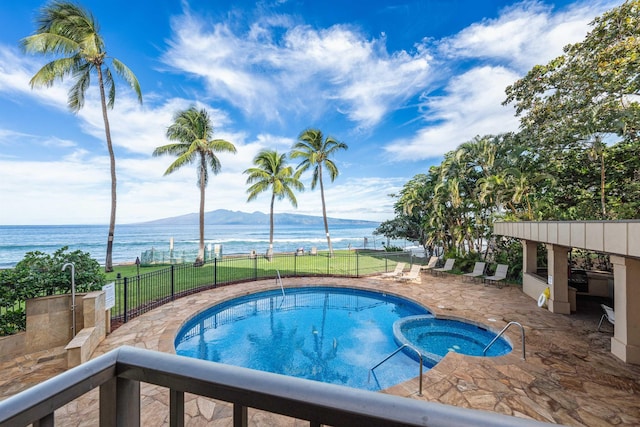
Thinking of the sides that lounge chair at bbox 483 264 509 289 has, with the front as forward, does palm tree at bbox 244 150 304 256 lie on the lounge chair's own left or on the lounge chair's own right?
on the lounge chair's own right

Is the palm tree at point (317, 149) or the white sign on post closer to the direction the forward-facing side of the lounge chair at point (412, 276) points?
the white sign on post

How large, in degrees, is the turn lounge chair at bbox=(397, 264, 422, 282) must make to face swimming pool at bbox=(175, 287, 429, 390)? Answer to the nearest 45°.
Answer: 0° — it already faces it

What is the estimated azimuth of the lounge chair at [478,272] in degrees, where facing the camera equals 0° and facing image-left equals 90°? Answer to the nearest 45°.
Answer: approximately 45°

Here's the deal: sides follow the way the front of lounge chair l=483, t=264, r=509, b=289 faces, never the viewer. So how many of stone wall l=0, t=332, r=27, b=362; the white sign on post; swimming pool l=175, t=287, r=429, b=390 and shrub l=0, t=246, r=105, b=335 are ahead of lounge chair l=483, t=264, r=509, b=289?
4

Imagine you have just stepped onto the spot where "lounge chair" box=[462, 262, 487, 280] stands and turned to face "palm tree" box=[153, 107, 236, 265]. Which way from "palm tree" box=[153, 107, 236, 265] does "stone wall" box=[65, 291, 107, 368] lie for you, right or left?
left

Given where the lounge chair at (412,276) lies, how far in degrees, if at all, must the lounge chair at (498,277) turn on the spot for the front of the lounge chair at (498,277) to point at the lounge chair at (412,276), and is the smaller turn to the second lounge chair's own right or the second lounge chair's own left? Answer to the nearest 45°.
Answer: approximately 45° to the second lounge chair's own right

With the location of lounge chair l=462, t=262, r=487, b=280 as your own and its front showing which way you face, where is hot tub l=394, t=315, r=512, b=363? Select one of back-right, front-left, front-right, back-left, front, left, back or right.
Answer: front-left

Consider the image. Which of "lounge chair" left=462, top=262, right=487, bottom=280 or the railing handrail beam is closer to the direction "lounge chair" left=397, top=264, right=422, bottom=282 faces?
the railing handrail beam

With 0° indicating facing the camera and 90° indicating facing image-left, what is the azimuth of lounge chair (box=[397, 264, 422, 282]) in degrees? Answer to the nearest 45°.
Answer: approximately 45°
